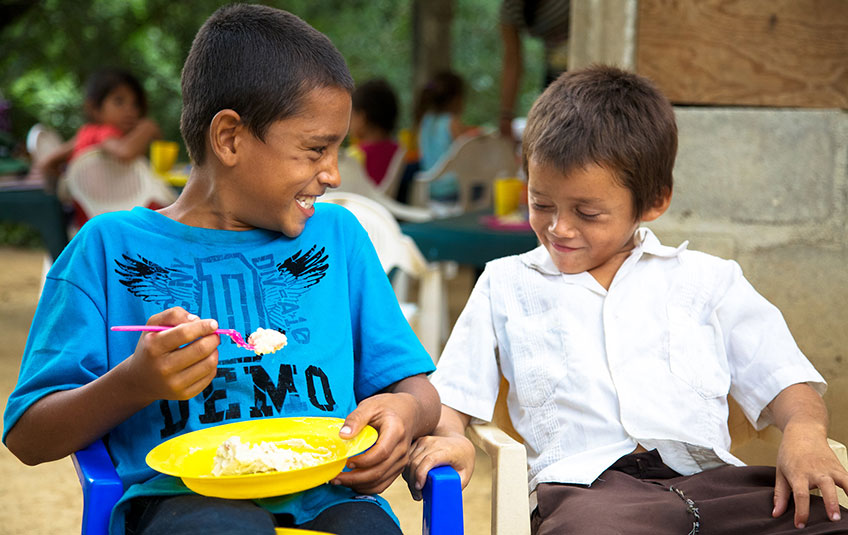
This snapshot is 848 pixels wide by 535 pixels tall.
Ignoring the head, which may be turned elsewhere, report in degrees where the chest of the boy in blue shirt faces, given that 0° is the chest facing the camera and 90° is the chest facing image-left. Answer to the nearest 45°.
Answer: approximately 0°

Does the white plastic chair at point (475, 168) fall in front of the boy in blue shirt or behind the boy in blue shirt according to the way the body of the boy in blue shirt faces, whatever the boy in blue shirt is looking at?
behind

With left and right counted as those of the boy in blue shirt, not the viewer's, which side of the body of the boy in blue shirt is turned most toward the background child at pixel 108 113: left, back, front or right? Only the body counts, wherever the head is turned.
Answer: back

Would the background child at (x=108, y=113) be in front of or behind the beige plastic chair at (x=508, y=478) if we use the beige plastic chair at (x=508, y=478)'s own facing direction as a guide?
behind

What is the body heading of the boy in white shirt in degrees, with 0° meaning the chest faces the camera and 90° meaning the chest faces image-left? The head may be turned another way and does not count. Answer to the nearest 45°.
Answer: approximately 0°

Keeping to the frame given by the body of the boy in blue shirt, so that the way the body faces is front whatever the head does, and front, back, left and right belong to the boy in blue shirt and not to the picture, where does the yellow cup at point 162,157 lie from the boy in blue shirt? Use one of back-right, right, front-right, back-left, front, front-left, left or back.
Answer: back

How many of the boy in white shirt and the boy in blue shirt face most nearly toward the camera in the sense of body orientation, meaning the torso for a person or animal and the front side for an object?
2

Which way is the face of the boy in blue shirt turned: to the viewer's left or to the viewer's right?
to the viewer's right

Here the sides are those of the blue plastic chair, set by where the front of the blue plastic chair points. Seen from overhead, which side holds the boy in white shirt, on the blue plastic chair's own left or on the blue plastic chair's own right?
on the blue plastic chair's own left

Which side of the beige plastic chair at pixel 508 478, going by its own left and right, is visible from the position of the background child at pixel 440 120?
back
